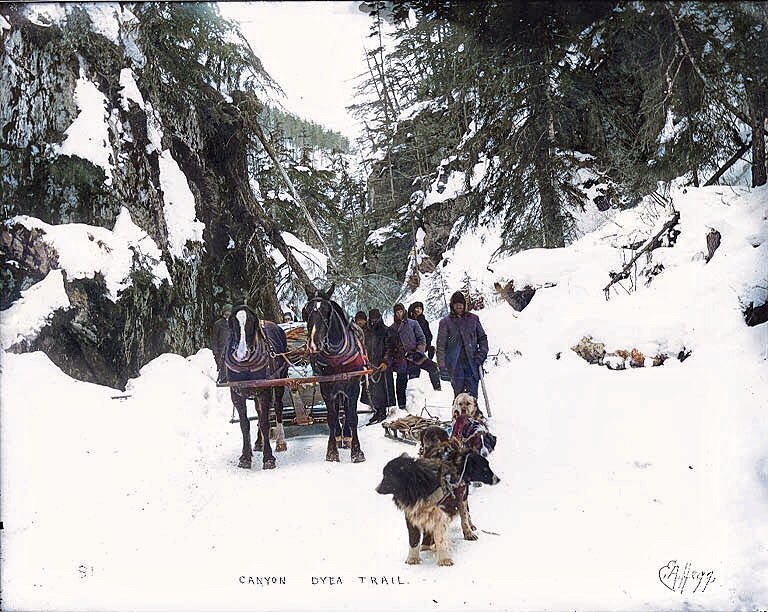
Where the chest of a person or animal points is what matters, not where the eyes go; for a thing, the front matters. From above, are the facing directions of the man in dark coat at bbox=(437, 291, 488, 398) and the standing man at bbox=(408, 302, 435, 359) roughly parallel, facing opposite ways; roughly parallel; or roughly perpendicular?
roughly parallel

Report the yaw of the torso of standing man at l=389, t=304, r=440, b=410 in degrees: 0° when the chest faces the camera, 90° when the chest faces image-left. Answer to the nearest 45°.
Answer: approximately 45°

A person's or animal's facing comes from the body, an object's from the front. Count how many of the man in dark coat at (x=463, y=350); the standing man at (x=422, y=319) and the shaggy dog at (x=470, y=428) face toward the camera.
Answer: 3

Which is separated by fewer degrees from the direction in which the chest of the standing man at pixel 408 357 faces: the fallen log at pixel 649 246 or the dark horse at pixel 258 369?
the dark horse

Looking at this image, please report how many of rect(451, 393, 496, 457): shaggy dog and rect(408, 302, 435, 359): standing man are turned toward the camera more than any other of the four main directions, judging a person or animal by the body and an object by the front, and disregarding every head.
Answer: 2

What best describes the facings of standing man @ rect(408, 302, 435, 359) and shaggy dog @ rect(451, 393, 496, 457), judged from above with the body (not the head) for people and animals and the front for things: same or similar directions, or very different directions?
same or similar directions

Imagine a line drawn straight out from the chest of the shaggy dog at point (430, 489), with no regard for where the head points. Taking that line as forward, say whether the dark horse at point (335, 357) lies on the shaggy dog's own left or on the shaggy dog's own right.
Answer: on the shaggy dog's own right

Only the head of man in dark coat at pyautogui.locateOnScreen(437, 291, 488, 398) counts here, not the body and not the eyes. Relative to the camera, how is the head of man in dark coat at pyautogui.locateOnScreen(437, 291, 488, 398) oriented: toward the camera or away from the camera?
toward the camera

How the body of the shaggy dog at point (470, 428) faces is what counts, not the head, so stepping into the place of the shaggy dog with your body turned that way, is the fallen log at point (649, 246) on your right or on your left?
on your left

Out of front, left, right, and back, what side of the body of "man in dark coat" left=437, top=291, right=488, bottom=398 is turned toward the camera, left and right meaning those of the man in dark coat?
front

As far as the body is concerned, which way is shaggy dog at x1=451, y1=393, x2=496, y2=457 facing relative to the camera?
toward the camera

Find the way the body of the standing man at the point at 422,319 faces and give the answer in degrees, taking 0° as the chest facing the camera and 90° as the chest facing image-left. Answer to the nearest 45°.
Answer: approximately 0°

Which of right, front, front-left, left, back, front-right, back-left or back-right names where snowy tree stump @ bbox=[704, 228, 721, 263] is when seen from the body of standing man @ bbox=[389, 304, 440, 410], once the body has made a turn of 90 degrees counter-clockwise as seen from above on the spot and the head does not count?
front-left

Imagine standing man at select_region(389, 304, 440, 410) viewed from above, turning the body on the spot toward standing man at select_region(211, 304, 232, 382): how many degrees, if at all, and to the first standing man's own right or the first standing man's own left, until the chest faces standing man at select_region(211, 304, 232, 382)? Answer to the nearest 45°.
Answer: approximately 45° to the first standing man's own right
